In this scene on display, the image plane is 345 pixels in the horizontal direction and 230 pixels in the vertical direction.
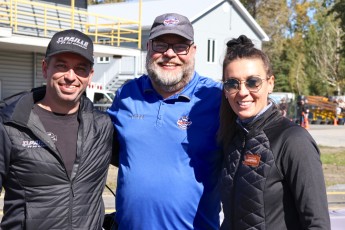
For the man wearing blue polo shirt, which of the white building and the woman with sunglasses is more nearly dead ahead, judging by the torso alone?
the woman with sunglasses

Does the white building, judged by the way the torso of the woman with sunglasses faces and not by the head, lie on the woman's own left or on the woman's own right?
on the woman's own right

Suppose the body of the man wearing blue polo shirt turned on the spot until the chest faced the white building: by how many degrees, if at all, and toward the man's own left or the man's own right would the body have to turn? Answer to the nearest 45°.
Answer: approximately 180°

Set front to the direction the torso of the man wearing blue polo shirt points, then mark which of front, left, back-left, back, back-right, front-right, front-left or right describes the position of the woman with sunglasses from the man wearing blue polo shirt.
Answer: front-left

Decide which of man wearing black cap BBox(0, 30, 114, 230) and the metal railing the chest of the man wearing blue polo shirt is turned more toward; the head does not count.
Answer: the man wearing black cap

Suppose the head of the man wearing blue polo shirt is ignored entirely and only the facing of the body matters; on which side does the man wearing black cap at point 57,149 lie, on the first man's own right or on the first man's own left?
on the first man's own right

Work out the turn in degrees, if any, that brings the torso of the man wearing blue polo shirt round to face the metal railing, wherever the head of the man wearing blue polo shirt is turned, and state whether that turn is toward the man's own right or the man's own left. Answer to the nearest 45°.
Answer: approximately 180°

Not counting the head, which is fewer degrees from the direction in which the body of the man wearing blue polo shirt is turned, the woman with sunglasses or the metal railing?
the woman with sunglasses

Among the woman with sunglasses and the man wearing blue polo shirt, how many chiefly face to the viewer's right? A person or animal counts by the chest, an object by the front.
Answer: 0
